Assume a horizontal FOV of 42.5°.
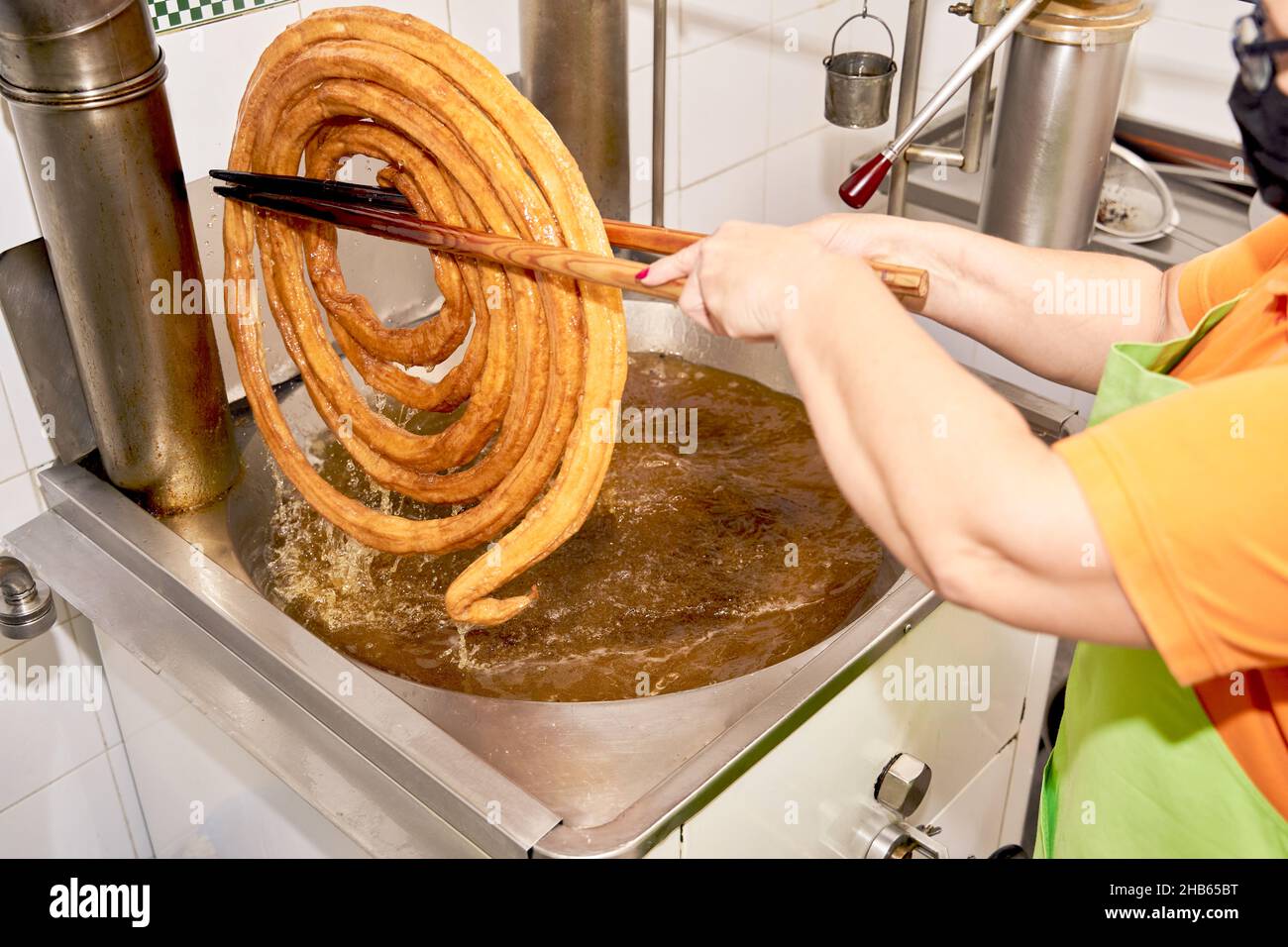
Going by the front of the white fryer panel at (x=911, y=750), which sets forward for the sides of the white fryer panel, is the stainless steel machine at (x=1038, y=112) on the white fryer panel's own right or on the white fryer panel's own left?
on the white fryer panel's own left

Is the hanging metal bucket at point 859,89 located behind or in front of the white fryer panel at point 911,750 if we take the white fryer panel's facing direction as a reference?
behind

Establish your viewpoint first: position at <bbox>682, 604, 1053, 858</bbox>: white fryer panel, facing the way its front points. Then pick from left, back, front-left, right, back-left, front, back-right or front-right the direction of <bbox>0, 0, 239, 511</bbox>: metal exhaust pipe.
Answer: back-right

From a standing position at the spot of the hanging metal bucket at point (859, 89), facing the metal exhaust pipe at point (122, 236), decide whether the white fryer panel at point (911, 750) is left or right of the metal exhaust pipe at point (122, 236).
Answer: left

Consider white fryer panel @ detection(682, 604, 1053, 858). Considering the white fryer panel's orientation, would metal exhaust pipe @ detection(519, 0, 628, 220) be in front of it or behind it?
behind

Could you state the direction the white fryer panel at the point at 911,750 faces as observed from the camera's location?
facing the viewer and to the right of the viewer
